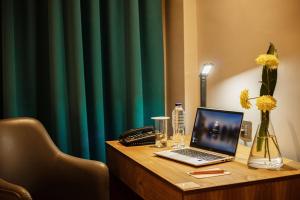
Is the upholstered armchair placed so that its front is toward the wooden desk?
yes

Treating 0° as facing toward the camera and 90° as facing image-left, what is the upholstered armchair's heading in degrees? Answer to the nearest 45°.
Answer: approximately 315°

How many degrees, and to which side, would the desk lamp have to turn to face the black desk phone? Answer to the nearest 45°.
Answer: approximately 135° to its right

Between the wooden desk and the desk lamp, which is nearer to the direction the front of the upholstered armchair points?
the wooden desk
